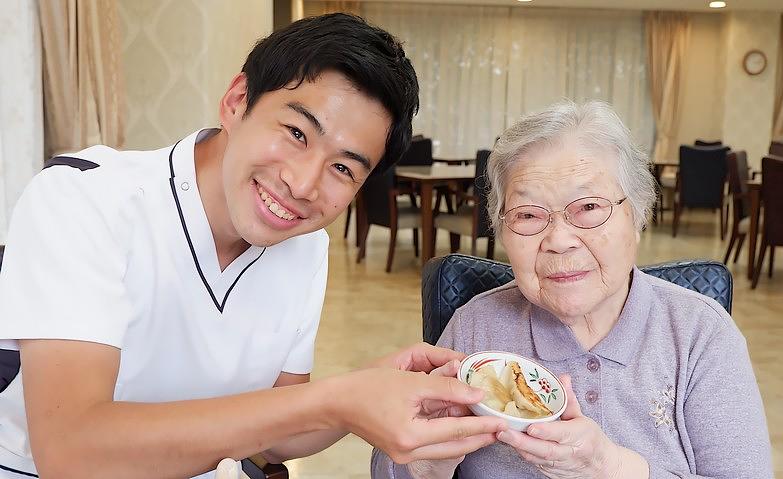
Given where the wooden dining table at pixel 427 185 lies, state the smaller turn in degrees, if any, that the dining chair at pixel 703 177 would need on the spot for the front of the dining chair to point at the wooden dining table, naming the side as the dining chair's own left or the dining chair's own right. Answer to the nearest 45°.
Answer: approximately 135° to the dining chair's own left

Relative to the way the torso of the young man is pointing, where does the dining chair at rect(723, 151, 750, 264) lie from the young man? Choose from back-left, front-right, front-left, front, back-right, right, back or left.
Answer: left

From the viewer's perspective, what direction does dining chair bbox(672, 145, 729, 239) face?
away from the camera

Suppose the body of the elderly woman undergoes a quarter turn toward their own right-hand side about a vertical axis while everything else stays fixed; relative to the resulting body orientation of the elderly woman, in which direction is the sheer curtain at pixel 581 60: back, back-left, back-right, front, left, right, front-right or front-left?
right

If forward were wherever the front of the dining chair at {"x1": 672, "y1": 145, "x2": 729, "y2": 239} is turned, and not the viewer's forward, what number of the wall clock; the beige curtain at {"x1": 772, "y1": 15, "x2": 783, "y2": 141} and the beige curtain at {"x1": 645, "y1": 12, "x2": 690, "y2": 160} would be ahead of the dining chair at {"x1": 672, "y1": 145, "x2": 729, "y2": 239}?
3
